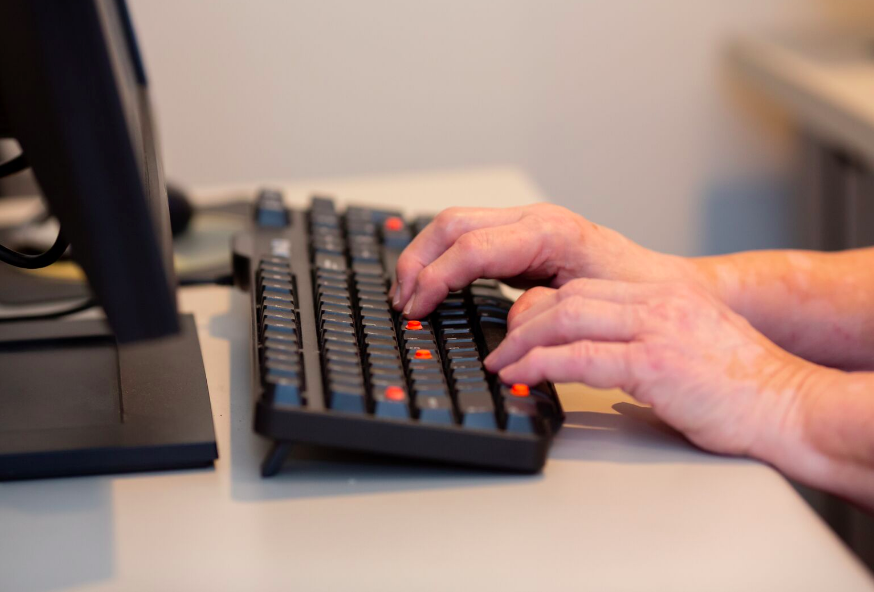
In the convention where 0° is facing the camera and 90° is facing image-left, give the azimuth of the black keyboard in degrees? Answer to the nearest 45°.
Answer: approximately 270°
